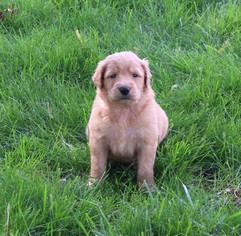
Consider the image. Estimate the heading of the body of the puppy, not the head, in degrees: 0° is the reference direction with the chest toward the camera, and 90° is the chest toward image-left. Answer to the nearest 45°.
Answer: approximately 0°
